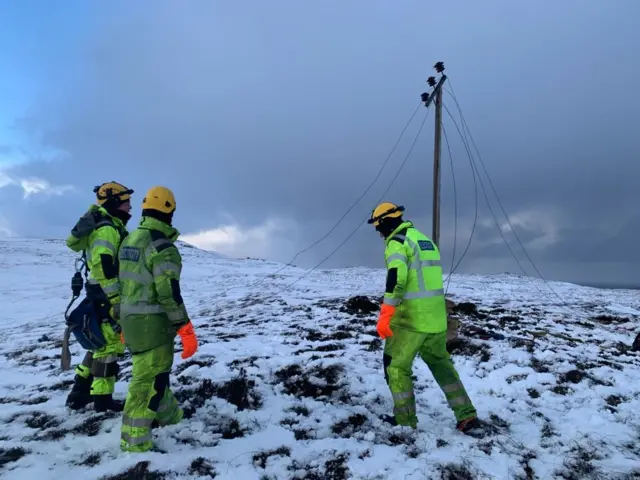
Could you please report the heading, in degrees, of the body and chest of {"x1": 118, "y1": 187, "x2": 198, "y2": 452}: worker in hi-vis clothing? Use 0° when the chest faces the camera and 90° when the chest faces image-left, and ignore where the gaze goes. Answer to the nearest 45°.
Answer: approximately 225°

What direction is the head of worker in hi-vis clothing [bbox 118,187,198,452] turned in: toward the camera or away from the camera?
away from the camera

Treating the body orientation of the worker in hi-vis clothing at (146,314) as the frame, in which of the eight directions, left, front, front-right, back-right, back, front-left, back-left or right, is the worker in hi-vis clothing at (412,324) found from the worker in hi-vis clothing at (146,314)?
front-right

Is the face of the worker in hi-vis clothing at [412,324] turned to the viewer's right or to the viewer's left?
to the viewer's left

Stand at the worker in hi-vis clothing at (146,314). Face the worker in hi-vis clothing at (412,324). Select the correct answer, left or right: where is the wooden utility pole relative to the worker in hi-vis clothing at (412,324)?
left

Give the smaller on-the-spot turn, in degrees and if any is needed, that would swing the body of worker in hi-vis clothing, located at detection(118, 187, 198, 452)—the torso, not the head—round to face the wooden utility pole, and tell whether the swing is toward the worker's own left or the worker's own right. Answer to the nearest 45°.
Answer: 0° — they already face it

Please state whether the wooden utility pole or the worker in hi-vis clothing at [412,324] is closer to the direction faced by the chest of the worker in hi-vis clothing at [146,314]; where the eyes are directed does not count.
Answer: the wooden utility pole
